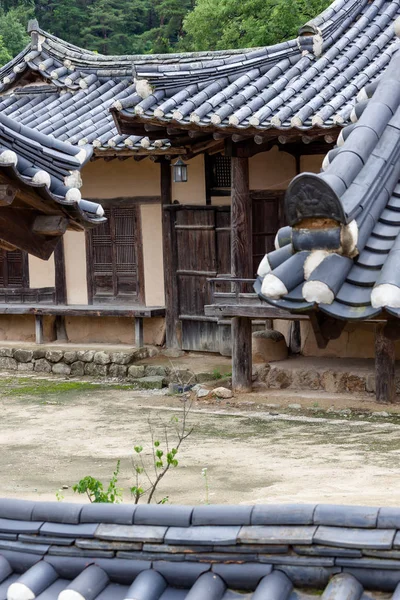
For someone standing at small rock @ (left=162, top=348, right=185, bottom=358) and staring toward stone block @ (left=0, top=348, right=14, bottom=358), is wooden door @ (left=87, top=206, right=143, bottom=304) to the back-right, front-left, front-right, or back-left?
front-right

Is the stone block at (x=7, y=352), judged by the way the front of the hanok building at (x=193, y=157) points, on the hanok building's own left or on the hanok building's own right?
on the hanok building's own right

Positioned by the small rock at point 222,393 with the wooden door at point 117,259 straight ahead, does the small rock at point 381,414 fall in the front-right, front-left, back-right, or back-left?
back-right

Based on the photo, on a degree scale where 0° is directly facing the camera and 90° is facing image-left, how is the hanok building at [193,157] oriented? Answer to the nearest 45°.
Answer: approximately 0°

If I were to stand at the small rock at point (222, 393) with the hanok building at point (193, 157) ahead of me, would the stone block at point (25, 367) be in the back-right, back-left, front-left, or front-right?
front-left
